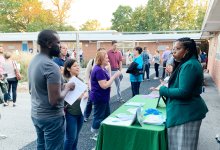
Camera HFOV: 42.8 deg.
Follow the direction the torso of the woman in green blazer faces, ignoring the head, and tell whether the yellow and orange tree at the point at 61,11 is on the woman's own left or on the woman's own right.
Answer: on the woman's own right

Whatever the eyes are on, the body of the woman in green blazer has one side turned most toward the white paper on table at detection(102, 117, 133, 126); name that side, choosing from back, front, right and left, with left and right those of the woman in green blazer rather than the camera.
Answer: front

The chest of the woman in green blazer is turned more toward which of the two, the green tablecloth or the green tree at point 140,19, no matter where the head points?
the green tablecloth

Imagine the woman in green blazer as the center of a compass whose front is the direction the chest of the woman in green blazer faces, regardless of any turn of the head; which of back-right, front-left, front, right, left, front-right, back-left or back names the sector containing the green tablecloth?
front

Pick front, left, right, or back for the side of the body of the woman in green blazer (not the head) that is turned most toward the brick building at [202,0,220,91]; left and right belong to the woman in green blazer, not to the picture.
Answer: right

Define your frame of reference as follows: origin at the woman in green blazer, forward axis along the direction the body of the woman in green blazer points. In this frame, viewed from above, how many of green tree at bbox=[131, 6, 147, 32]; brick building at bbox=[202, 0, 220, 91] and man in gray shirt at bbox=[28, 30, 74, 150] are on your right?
2

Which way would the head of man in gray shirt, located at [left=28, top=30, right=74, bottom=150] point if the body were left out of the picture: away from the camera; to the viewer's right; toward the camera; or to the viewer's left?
to the viewer's right

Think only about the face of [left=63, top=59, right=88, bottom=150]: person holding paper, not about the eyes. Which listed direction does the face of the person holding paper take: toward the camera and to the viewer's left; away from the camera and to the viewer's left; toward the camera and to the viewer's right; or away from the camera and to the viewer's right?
toward the camera and to the viewer's right

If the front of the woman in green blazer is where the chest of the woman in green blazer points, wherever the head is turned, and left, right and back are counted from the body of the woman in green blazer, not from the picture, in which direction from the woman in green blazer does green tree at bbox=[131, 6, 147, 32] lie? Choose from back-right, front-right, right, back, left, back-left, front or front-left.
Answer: right

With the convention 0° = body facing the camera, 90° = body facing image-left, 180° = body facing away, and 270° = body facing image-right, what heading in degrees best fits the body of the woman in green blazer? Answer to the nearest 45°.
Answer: approximately 90°

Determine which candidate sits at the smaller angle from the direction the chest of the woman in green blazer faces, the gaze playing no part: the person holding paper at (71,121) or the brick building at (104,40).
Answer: the person holding paper

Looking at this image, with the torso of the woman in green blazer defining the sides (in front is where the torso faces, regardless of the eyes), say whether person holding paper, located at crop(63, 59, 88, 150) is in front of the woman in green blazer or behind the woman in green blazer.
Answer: in front
